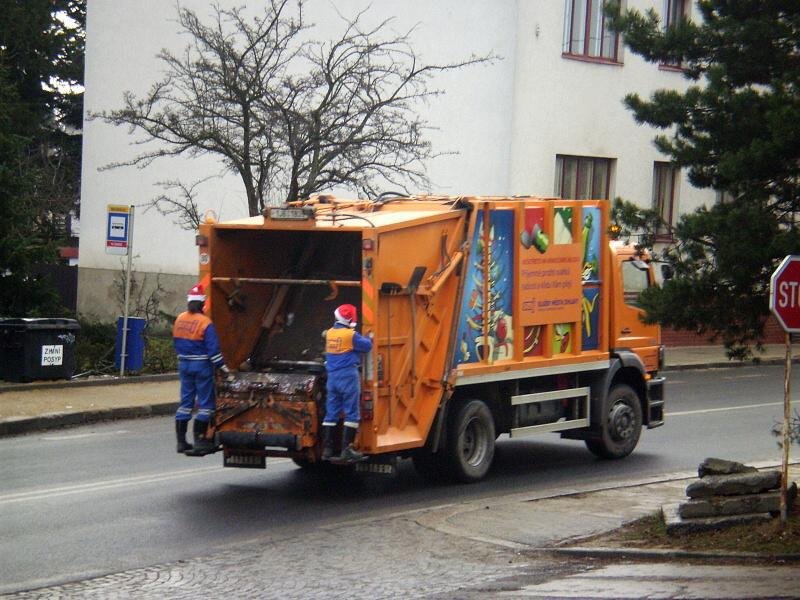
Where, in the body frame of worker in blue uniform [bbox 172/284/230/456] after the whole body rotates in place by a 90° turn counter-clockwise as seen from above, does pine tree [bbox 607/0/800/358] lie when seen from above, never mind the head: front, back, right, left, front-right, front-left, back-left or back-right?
back

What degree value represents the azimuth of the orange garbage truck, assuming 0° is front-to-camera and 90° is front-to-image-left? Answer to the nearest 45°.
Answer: approximately 225°

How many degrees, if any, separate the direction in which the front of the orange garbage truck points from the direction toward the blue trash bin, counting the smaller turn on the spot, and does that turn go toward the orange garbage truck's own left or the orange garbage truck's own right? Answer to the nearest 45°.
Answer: approximately 90° to the orange garbage truck's own left

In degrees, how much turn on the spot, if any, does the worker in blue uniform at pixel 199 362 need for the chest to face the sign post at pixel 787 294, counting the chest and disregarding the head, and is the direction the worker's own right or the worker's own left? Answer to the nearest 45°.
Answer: approximately 90° to the worker's own right

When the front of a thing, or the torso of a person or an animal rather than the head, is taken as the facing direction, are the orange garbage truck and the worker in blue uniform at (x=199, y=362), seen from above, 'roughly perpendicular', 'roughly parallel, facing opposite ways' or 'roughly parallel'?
roughly parallel

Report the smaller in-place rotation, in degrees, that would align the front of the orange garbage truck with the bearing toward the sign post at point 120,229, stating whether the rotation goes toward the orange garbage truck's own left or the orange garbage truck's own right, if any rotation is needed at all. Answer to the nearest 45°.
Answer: approximately 90° to the orange garbage truck's own left

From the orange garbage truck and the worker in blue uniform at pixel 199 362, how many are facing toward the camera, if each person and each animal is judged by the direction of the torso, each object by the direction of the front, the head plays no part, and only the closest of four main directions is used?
0

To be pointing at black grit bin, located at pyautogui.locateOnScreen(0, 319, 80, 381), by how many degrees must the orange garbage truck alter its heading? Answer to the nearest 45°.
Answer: approximately 90° to its left

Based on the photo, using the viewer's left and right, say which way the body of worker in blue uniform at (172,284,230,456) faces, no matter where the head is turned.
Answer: facing away from the viewer and to the right of the viewer

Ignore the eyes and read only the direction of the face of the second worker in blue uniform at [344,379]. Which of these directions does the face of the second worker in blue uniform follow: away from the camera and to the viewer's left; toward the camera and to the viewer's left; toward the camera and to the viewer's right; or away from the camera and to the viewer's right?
away from the camera and to the viewer's right

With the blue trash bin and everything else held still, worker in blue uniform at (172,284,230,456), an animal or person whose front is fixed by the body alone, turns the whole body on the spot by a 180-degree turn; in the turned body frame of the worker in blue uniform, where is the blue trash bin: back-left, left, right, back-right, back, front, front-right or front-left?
back-right

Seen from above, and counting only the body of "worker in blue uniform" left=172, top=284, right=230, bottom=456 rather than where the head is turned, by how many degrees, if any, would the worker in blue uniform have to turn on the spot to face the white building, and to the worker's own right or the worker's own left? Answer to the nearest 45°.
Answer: approximately 45° to the worker's own left

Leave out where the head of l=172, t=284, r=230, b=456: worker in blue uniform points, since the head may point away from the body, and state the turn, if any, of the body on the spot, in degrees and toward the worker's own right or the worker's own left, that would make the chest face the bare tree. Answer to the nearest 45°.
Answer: approximately 45° to the worker's own left
